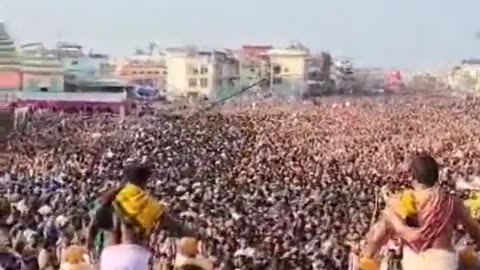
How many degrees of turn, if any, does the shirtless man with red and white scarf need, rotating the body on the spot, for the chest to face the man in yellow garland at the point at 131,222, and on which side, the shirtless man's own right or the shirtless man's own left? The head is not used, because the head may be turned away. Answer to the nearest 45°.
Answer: approximately 90° to the shirtless man's own left

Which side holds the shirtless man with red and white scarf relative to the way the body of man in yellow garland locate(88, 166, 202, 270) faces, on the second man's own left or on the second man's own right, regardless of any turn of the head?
on the second man's own right

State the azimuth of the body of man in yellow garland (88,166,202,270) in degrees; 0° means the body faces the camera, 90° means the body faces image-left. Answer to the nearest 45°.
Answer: approximately 180°

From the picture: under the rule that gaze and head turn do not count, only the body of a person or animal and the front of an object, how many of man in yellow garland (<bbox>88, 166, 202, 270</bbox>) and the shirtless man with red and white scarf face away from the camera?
2

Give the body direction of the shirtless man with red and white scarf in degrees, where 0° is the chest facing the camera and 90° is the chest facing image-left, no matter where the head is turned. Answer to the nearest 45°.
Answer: approximately 180°

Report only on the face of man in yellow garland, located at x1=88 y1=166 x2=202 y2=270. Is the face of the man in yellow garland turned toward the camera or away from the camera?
away from the camera

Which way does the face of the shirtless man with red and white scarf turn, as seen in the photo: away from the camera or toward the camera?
away from the camera
